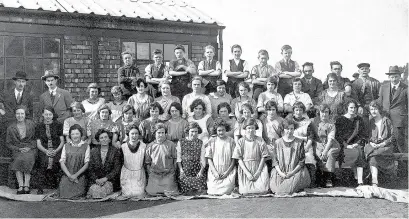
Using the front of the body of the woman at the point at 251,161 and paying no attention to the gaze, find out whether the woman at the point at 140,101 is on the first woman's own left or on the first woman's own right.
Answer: on the first woman's own right

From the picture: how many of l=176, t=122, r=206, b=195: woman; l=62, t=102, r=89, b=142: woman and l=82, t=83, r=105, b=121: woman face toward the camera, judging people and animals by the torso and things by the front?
3

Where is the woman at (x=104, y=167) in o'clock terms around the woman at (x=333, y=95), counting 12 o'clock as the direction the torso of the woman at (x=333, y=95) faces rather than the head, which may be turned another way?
the woman at (x=104, y=167) is roughly at 2 o'clock from the woman at (x=333, y=95).

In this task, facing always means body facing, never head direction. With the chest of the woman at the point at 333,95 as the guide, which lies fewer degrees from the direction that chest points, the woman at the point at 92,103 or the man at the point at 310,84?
the woman

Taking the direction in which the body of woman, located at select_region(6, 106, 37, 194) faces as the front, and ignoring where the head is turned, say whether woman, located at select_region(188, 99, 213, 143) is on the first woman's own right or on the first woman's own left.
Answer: on the first woman's own left

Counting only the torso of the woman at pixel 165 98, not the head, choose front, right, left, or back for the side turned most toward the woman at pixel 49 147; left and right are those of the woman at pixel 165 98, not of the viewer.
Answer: right

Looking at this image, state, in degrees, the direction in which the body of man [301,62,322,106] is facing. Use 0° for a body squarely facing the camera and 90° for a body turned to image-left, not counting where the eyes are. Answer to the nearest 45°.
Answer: approximately 0°

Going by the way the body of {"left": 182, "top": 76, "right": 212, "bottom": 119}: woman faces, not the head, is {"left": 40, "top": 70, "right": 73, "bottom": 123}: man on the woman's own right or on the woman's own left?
on the woman's own right

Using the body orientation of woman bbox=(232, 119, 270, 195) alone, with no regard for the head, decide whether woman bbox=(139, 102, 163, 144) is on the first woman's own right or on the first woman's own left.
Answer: on the first woman's own right

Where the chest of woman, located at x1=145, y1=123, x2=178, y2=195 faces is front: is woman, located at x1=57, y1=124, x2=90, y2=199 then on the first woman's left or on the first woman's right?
on the first woman's right

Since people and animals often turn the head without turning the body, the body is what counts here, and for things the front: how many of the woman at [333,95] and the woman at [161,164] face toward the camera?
2
